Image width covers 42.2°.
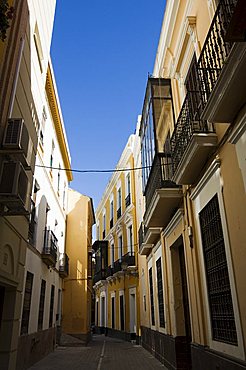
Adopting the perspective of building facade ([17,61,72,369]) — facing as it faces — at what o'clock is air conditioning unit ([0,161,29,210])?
The air conditioning unit is roughly at 3 o'clock from the building facade.

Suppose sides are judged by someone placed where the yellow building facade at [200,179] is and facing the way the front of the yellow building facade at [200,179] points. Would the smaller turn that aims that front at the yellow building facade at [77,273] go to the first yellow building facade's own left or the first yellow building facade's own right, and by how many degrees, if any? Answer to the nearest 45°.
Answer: approximately 45° to the first yellow building facade's own right

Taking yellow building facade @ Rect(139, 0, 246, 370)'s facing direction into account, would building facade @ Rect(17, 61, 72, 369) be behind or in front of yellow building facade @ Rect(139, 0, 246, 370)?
in front

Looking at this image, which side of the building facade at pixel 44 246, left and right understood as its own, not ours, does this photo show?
right

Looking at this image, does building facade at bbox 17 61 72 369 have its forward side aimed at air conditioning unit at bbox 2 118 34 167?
no

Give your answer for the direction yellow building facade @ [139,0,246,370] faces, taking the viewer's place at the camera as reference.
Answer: facing to the left of the viewer

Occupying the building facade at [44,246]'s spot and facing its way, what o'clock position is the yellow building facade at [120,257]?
The yellow building facade is roughly at 10 o'clock from the building facade.

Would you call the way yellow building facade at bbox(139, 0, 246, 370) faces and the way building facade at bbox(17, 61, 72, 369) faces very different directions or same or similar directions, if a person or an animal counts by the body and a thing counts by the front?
very different directions

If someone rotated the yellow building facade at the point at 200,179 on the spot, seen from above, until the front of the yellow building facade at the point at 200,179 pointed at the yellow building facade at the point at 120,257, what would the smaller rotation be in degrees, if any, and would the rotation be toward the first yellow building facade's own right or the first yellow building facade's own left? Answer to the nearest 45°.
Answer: approximately 90° to the first yellow building facade's own right

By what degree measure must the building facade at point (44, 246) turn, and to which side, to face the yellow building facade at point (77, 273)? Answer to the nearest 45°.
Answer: approximately 90° to its left

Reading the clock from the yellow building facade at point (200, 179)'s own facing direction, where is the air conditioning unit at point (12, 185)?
The air conditioning unit is roughly at 11 o'clock from the yellow building facade.

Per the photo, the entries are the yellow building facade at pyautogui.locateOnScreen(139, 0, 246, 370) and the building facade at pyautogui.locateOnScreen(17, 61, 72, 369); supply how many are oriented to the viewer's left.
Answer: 1
